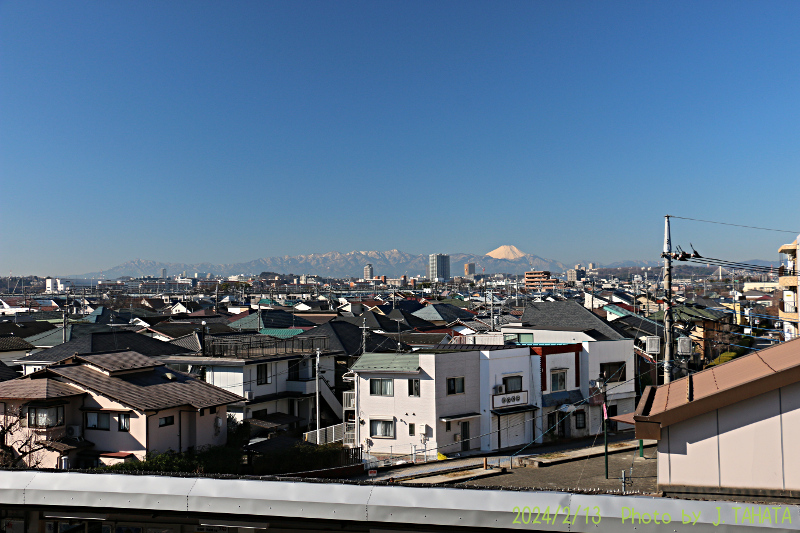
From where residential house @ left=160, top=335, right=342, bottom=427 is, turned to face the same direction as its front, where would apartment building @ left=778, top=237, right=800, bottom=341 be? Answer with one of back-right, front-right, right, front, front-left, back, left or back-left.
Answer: front-left

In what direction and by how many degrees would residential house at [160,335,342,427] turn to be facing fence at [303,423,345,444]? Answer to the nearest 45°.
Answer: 0° — it already faces it

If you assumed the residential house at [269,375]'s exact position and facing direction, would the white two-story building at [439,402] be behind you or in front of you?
in front

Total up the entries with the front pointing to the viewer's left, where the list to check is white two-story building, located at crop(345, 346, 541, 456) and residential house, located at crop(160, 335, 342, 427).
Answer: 0

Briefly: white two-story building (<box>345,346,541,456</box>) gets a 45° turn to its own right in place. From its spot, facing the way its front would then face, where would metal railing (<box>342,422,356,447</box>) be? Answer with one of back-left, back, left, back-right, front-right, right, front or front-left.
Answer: right

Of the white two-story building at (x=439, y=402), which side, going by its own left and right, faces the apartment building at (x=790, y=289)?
left

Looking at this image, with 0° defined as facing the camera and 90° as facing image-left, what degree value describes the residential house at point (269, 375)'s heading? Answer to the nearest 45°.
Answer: approximately 315°

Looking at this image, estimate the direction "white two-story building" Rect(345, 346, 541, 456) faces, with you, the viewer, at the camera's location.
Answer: facing the viewer and to the right of the viewer

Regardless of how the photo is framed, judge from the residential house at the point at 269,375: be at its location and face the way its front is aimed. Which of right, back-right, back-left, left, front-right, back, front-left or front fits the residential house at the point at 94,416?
right

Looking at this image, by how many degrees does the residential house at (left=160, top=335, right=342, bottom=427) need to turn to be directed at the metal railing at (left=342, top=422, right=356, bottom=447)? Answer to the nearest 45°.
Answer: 0° — it already faces it

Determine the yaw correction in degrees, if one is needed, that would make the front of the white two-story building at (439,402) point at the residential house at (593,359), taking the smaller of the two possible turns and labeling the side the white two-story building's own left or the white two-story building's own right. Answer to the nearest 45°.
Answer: approximately 90° to the white two-story building's own left
